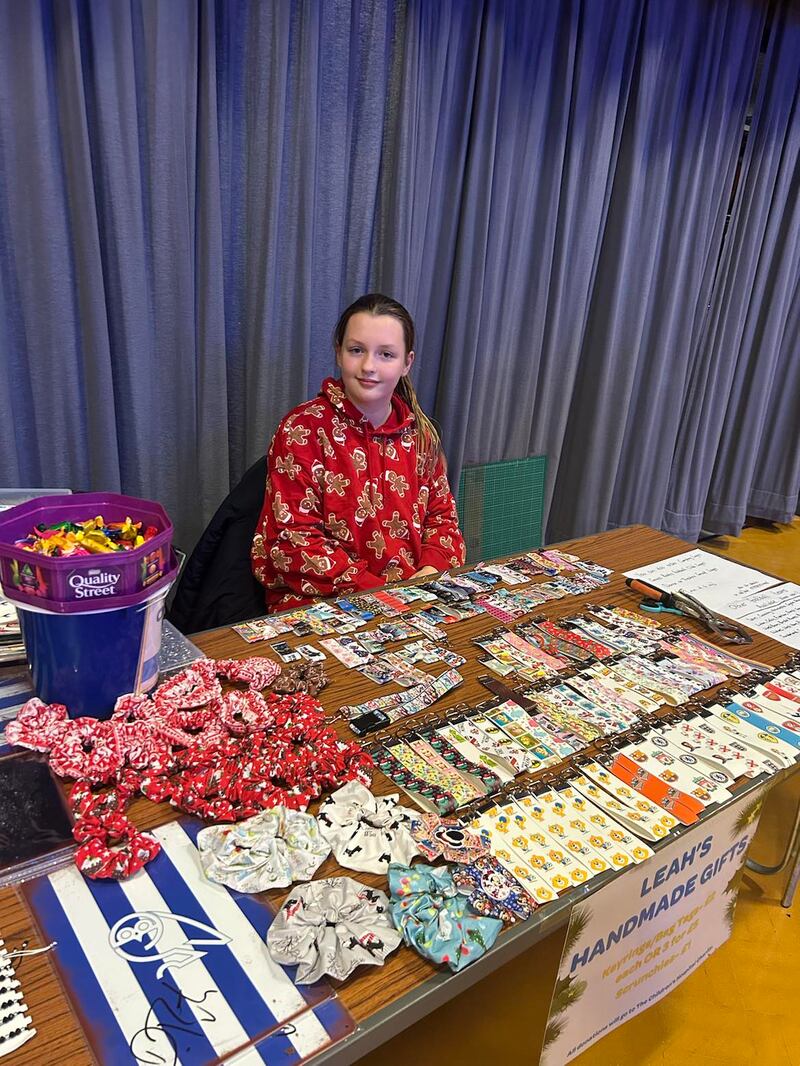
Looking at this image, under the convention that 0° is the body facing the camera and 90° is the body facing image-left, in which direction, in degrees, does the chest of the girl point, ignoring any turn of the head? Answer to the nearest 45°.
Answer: approximately 315°

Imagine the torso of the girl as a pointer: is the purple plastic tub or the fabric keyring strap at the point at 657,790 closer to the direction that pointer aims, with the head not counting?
the fabric keyring strap

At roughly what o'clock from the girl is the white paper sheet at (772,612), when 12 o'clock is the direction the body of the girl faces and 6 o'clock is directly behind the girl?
The white paper sheet is roughly at 11 o'clock from the girl.

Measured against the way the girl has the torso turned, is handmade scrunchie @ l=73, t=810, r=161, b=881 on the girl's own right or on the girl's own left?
on the girl's own right

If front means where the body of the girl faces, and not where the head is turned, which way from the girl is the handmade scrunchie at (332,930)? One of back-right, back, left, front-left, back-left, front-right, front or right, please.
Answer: front-right

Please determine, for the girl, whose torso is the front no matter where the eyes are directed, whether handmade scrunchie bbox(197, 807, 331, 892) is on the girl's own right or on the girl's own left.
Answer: on the girl's own right

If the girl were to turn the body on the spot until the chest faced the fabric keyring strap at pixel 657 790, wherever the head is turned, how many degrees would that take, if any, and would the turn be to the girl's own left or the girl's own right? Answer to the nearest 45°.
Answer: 0° — they already face it
